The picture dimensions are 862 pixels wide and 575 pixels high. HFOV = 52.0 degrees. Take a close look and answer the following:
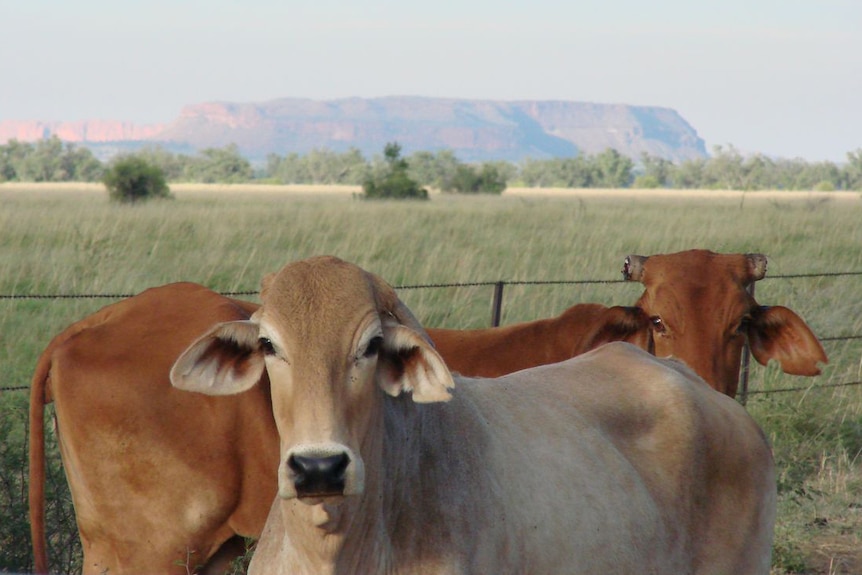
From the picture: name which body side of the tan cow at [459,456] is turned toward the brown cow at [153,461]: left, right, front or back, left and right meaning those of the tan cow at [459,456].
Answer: right

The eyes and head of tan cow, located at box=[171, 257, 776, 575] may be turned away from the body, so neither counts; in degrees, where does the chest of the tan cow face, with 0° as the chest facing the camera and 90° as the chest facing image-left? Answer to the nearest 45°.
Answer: approximately 45°

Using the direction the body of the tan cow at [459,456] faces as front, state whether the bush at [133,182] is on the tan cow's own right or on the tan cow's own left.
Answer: on the tan cow's own right

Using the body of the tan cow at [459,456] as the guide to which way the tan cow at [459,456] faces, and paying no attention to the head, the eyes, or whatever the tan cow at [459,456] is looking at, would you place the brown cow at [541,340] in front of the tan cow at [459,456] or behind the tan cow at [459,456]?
behind
